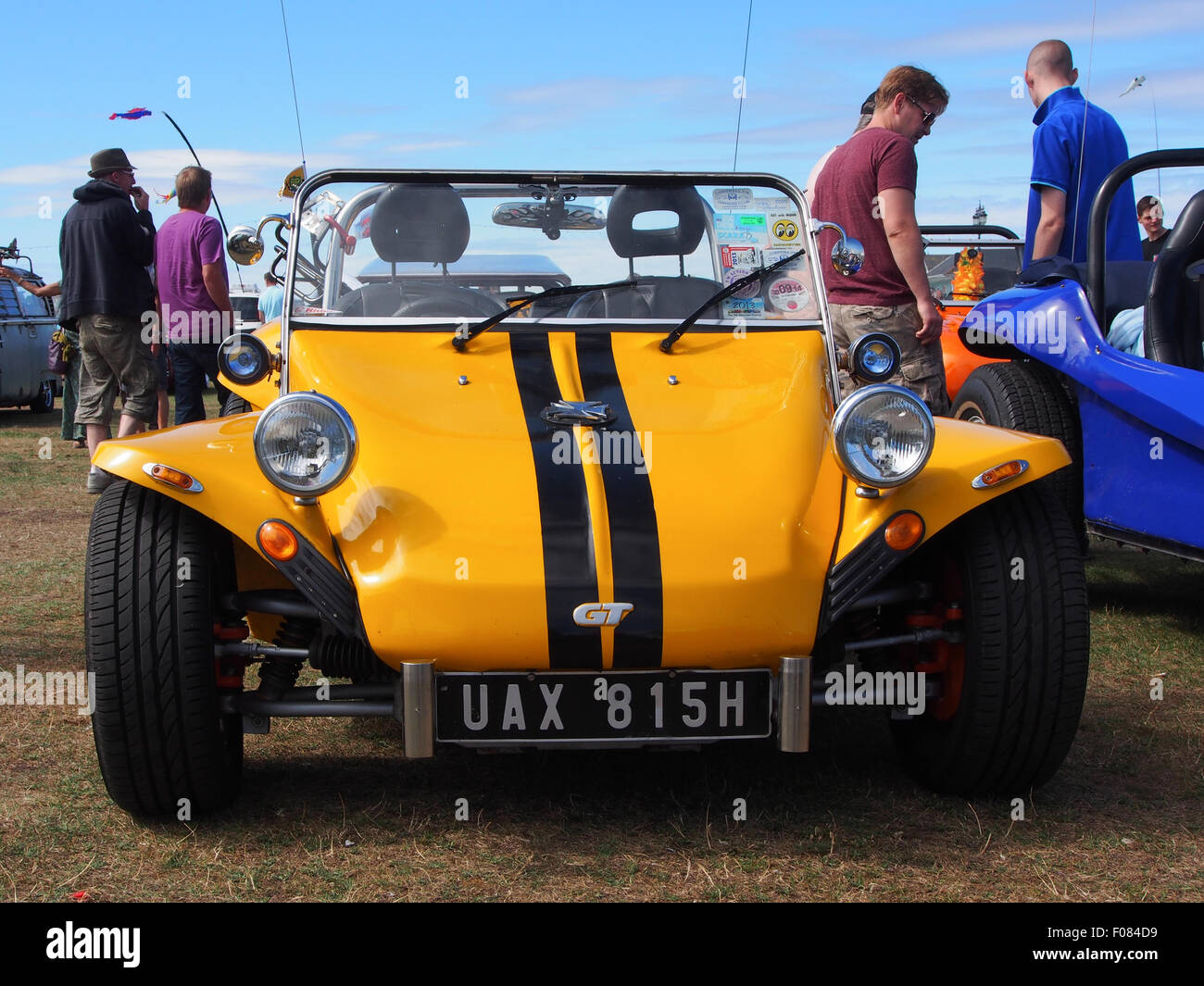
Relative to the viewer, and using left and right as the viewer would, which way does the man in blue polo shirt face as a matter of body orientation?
facing away from the viewer and to the left of the viewer

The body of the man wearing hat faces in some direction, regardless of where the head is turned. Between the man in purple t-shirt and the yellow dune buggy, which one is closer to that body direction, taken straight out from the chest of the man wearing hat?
the man in purple t-shirt

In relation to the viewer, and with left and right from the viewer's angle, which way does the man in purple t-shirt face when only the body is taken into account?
facing away from the viewer and to the right of the viewer

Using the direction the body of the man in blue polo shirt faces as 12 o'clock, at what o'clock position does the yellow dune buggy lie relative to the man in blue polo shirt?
The yellow dune buggy is roughly at 8 o'clock from the man in blue polo shirt.

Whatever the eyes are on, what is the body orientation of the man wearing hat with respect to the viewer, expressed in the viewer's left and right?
facing away from the viewer and to the right of the viewer

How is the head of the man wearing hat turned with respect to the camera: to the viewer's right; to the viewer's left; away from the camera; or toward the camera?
to the viewer's right

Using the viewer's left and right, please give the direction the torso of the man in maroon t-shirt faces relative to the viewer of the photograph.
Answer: facing away from the viewer and to the right of the viewer
